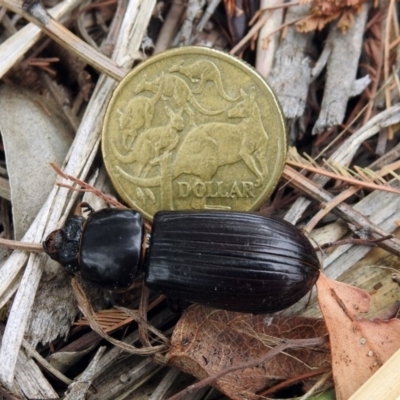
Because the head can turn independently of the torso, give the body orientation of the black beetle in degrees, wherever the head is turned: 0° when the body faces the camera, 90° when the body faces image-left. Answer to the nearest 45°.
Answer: approximately 90°

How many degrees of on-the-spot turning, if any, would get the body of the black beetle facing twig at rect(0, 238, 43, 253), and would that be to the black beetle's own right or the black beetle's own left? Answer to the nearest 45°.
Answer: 0° — it already faces it

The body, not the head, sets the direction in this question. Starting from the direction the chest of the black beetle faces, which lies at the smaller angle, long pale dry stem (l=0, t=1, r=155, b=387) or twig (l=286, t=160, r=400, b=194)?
the long pale dry stem

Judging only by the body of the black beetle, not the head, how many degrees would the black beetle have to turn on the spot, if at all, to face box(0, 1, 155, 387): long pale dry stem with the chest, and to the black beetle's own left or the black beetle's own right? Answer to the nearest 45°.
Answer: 0° — it already faces it

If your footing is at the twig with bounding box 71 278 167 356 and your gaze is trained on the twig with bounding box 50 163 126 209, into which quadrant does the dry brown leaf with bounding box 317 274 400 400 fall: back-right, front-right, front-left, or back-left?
back-right

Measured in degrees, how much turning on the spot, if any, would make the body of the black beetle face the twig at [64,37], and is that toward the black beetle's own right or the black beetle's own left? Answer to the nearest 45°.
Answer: approximately 45° to the black beetle's own right
